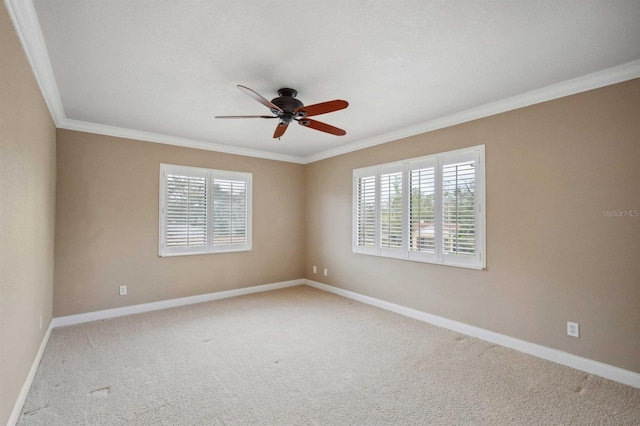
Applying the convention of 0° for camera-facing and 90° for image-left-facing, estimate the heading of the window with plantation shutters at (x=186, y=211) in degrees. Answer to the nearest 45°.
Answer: approximately 0°
